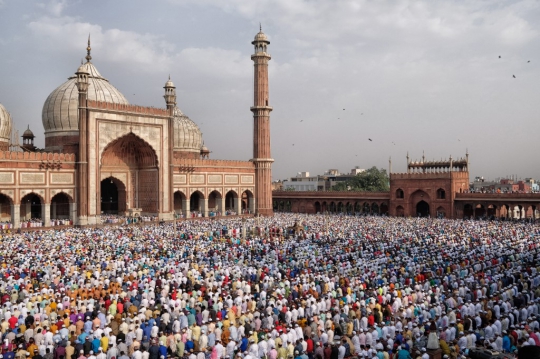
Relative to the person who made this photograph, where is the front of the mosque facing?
facing the viewer and to the right of the viewer
